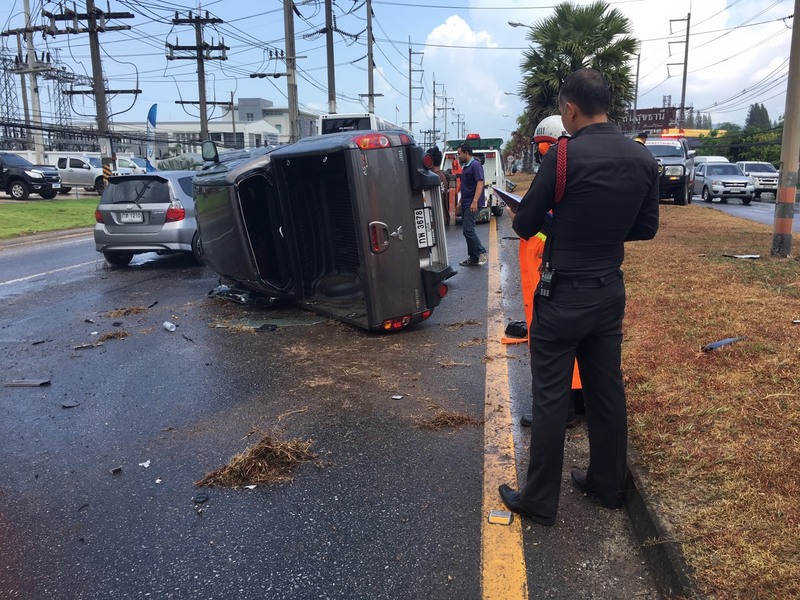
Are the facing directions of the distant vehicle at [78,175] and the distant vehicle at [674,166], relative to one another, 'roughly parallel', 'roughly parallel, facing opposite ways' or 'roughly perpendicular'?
roughly perpendicular

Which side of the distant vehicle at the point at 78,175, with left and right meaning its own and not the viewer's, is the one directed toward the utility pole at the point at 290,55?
front

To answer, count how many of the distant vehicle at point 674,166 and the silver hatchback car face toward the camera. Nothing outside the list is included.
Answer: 1

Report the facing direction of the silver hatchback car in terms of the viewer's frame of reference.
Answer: facing away from the viewer and to the right of the viewer

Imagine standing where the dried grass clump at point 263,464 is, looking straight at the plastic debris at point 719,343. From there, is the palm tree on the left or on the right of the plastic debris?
left

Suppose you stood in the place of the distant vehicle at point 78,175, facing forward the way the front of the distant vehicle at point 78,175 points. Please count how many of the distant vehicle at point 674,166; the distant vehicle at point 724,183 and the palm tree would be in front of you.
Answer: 3

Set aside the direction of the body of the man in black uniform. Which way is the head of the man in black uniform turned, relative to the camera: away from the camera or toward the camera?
away from the camera

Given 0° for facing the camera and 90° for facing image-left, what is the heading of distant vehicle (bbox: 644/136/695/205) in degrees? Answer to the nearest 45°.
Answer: approximately 0°

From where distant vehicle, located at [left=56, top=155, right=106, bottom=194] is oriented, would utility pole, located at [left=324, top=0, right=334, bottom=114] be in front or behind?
in front

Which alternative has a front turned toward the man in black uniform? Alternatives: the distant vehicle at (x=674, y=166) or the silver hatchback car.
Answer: the distant vehicle

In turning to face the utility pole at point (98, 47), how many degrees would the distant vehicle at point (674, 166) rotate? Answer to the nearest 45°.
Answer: approximately 90° to its right

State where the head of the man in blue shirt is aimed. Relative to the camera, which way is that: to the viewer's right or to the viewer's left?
to the viewer's left
